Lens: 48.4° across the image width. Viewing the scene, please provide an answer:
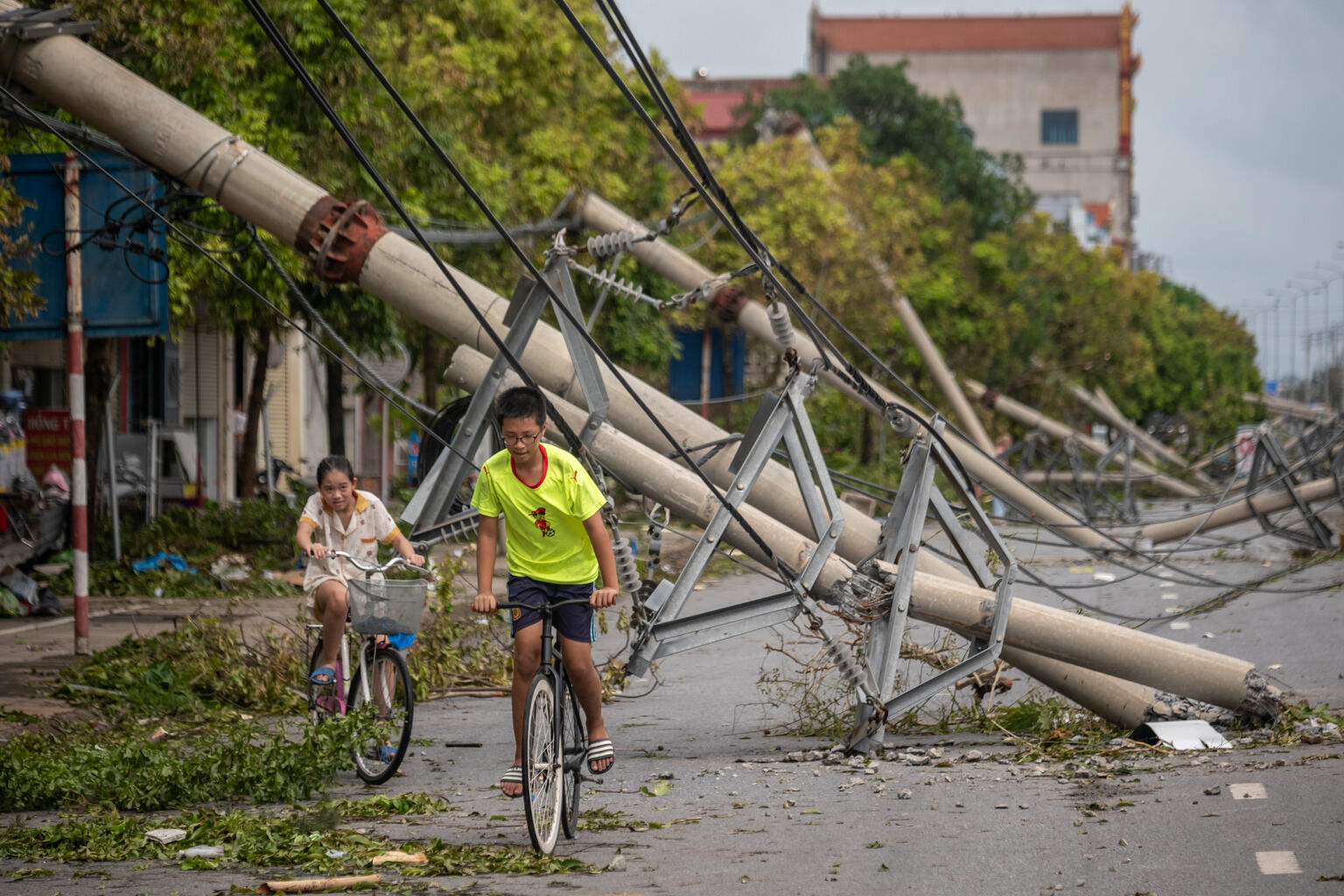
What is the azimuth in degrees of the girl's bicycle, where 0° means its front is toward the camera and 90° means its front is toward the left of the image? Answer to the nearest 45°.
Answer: approximately 315°

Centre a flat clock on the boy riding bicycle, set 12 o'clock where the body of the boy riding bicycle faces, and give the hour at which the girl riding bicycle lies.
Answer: The girl riding bicycle is roughly at 5 o'clock from the boy riding bicycle.

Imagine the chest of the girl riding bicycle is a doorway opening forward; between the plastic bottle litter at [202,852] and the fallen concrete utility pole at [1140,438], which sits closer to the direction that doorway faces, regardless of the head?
the plastic bottle litter

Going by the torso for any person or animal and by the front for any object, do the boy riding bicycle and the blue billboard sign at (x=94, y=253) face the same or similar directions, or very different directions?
very different directions

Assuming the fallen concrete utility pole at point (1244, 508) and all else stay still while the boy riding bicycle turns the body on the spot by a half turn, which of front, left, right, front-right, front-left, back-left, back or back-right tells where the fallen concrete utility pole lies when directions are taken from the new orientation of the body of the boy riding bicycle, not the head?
front-right

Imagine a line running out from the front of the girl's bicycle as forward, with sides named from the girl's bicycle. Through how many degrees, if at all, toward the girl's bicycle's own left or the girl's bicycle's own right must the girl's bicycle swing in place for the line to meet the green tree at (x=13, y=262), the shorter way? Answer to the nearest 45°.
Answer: approximately 180°

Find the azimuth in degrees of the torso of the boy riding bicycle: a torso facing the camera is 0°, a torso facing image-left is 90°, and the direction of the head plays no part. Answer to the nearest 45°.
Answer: approximately 0°

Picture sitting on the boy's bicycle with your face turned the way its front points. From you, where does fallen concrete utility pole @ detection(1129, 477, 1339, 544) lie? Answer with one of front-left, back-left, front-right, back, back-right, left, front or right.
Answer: back-left

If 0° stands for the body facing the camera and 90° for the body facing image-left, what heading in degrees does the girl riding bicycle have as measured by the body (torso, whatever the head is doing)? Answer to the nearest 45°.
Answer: approximately 315°

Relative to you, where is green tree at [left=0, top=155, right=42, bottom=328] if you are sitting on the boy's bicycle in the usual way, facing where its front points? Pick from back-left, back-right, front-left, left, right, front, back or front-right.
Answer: back-right

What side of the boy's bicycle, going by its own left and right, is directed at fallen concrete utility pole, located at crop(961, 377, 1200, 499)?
back

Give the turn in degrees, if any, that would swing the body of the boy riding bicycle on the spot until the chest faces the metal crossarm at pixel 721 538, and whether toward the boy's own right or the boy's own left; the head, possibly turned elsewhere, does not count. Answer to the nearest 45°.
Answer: approximately 135° to the boy's own left
